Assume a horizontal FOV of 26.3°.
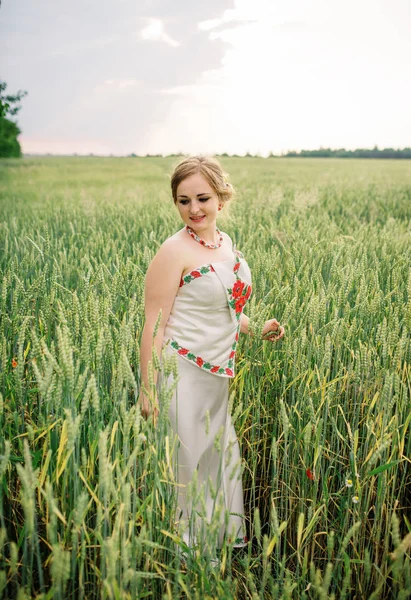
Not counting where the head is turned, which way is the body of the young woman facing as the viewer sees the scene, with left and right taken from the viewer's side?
facing the viewer and to the right of the viewer
